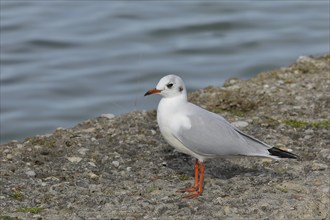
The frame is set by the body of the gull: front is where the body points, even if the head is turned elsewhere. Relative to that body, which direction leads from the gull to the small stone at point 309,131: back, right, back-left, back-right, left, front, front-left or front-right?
back-right

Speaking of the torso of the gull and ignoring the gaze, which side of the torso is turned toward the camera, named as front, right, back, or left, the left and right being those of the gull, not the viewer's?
left

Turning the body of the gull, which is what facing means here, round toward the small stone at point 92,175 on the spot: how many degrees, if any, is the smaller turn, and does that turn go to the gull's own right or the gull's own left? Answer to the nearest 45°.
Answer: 0° — it already faces it

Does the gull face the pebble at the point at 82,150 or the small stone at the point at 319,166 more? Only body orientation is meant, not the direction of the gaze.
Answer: the pebble

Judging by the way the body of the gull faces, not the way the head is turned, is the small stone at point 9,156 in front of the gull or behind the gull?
in front

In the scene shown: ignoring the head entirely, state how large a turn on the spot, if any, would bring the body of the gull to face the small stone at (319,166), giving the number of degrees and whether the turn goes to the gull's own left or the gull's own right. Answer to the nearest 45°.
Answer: approximately 180°

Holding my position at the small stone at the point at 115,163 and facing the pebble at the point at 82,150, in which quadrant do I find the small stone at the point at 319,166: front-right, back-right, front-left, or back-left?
back-right

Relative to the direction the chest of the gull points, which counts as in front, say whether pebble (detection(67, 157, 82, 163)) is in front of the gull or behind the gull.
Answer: in front

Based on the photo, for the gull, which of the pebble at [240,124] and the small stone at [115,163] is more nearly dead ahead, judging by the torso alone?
the small stone

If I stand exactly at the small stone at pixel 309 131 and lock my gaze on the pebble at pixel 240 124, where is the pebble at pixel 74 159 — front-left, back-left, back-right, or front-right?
front-left

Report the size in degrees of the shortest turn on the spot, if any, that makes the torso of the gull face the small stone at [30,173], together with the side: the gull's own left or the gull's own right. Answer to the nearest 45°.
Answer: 0° — it already faces it

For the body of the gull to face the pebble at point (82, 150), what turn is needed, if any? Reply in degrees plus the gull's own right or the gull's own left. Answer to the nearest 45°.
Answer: approximately 45° to the gull's own right

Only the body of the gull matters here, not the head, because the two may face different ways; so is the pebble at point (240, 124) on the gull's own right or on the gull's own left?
on the gull's own right

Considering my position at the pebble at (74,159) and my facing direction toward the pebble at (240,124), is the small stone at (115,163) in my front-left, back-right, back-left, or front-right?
front-right
